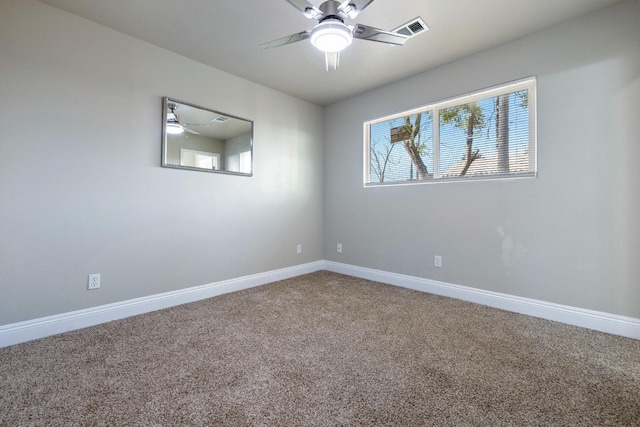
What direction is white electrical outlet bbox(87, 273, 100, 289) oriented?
toward the camera

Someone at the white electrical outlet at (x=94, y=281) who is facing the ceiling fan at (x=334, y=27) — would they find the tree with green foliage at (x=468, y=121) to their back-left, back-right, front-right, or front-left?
front-left

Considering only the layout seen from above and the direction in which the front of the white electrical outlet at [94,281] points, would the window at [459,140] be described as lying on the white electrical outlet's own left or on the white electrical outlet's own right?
on the white electrical outlet's own left

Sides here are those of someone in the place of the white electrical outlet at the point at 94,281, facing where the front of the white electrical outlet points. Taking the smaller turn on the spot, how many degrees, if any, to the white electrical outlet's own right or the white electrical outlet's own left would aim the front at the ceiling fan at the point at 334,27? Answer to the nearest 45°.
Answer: approximately 45° to the white electrical outlet's own left

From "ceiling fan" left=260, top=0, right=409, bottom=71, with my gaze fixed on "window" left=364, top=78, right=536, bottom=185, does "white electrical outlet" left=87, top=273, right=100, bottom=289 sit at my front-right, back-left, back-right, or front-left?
back-left

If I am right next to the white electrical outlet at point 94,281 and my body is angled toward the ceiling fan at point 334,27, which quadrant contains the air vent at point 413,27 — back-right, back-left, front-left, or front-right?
front-left

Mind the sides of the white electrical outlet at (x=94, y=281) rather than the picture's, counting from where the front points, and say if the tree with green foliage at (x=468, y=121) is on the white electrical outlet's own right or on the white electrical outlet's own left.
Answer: on the white electrical outlet's own left

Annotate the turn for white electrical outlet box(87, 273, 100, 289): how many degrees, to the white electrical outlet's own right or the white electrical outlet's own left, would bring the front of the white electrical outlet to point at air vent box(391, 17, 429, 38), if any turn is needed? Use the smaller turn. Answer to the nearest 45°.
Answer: approximately 45° to the white electrical outlet's own left
